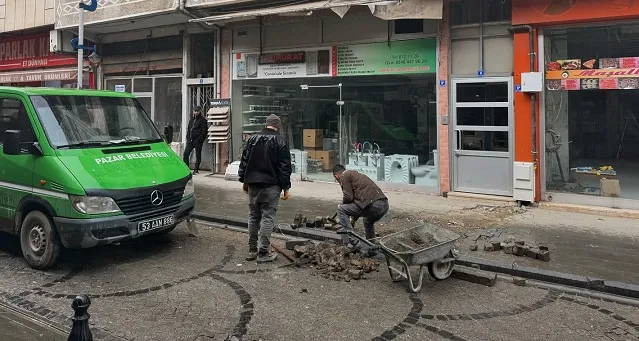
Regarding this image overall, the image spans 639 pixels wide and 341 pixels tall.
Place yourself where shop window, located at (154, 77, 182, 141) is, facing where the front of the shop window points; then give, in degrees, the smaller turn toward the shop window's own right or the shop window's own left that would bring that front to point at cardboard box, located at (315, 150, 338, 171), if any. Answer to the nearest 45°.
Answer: approximately 45° to the shop window's own left

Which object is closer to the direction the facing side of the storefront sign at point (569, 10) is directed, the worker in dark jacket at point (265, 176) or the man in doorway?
the worker in dark jacket

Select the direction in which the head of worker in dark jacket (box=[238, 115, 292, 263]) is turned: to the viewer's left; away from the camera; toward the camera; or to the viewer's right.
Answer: away from the camera

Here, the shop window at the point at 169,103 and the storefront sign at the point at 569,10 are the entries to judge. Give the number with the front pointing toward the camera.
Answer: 2

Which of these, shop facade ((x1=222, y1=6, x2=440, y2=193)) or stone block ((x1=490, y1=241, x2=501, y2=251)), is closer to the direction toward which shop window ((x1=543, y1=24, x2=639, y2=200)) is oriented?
the stone block

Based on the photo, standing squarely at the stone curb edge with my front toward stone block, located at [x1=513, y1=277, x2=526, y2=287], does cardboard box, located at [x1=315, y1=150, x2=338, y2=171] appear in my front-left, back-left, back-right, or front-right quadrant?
back-left

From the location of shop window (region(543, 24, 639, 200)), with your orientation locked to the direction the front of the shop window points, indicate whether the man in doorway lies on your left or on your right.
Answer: on your right

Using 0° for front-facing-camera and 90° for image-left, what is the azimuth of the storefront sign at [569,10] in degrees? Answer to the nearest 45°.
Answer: approximately 0°
